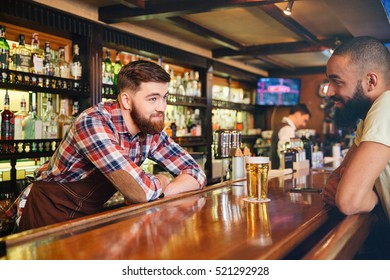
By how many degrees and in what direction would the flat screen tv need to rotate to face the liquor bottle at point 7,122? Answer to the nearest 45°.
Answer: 0° — it already faces it

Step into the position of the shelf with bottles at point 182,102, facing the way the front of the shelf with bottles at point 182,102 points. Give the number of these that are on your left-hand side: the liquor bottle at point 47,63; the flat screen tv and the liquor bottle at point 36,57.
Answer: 1

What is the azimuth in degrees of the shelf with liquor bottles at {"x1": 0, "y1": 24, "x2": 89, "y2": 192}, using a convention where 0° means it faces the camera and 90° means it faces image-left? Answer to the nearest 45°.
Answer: approximately 315°

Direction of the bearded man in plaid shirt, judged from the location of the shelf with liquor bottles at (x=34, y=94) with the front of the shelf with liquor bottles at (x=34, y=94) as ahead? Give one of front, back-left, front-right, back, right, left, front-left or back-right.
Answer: front-right

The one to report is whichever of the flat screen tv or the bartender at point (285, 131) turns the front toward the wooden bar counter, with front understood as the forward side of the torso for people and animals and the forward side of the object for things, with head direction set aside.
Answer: the flat screen tv

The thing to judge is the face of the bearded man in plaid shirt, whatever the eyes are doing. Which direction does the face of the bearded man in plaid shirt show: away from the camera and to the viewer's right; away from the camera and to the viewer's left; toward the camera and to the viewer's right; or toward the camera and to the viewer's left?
toward the camera and to the viewer's right

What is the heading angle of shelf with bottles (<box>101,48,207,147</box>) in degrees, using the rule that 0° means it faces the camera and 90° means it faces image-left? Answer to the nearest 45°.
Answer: approximately 315°

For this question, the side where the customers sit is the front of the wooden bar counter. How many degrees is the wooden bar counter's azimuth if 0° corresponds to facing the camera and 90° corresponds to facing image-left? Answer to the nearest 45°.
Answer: approximately 315°

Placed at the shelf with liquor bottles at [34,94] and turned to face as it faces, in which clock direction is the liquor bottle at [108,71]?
The liquor bottle is roughly at 9 o'clock from the shelf with liquor bottles.

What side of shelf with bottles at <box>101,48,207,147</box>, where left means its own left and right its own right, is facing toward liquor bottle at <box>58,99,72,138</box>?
right

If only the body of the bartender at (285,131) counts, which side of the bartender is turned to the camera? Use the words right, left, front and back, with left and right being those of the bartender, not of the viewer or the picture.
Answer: right
